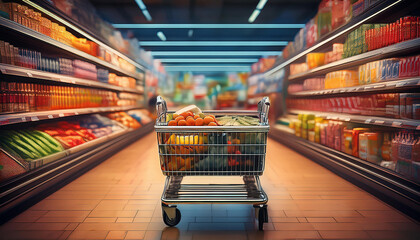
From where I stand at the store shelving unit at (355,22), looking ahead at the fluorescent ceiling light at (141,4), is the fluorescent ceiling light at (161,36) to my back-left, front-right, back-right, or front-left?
front-right

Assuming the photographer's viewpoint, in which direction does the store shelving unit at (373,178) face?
facing the viewer and to the left of the viewer

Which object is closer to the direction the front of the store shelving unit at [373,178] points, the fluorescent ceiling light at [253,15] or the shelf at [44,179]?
the shelf

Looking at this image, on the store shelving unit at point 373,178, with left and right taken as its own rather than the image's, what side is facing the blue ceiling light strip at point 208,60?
right

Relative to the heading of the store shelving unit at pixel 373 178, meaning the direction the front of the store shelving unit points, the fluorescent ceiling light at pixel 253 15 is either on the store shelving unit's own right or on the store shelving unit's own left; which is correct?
on the store shelving unit's own right

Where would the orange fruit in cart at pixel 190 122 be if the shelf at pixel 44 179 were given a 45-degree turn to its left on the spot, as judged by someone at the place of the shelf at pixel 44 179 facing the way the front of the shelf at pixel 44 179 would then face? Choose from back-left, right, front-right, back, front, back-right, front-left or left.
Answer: front-right

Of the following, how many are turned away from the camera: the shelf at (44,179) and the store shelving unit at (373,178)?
0

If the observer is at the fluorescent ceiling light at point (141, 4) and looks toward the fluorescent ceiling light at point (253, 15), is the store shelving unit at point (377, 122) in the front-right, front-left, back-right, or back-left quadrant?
front-right

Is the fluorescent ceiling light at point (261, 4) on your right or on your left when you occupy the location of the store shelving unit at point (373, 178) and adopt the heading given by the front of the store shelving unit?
on your right

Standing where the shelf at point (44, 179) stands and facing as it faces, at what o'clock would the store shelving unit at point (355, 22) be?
The store shelving unit is roughly at 11 o'clock from the shelf.

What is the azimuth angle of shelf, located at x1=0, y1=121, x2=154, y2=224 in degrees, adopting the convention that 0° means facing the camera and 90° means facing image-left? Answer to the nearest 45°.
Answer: approximately 315°

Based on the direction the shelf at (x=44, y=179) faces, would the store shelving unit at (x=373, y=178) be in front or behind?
in front
